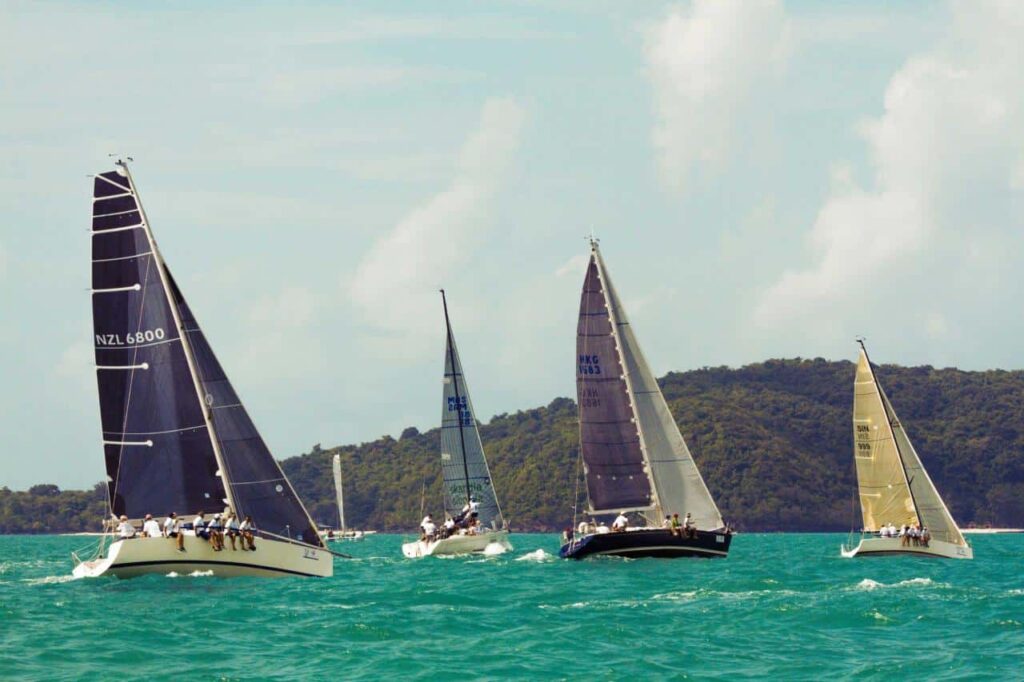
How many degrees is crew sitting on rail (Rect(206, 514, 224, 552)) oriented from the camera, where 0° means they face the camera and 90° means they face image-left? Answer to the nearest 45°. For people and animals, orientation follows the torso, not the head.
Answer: approximately 0°

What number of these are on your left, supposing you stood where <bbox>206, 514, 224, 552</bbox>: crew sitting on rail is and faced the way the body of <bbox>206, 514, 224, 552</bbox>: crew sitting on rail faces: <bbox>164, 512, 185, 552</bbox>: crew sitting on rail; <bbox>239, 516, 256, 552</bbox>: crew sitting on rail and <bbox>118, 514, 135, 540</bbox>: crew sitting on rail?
1

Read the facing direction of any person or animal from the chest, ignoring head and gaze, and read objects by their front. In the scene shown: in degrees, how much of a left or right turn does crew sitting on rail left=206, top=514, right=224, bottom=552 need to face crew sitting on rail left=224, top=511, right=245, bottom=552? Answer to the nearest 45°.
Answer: approximately 90° to their left

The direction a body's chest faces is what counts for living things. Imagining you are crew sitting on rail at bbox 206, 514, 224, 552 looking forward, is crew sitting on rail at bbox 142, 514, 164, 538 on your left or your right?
on your right
